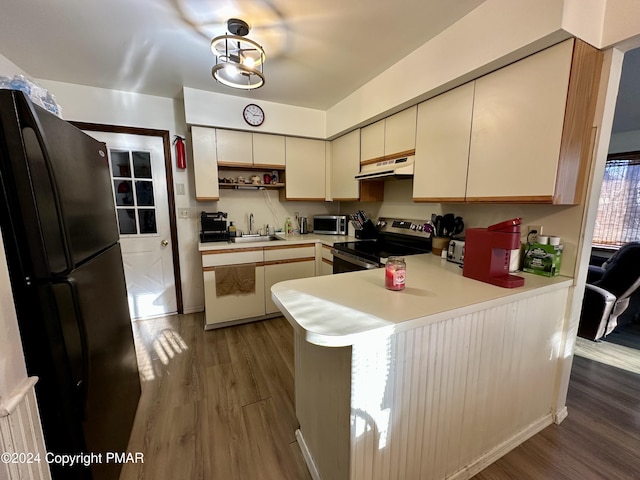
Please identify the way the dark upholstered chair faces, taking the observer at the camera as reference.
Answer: facing to the left of the viewer

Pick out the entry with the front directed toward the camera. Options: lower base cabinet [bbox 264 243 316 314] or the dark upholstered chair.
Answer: the lower base cabinet

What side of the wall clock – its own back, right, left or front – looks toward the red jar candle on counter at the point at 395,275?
front

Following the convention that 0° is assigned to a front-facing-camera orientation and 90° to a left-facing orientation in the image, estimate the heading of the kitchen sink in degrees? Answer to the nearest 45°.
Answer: approximately 0°

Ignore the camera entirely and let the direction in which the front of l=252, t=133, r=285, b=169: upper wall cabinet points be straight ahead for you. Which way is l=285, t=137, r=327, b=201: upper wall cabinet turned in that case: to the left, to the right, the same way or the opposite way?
the same way

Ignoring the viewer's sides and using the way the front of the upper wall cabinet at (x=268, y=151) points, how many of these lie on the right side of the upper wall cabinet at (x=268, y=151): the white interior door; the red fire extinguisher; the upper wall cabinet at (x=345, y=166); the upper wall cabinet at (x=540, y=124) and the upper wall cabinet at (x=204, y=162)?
3

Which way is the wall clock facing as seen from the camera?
toward the camera

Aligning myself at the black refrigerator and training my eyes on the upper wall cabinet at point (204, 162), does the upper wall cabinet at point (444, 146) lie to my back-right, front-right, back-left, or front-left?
front-right

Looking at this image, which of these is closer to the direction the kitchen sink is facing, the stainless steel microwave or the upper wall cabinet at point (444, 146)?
the upper wall cabinet

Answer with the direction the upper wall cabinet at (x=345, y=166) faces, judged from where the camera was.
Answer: facing the viewer and to the left of the viewer

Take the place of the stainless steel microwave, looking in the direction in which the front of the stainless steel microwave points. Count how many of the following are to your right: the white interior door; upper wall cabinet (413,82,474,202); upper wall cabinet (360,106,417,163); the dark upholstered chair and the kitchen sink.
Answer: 2

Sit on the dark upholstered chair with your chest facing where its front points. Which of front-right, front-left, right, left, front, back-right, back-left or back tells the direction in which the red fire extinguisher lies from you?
front-left

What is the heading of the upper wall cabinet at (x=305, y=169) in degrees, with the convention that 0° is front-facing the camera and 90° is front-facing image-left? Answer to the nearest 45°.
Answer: approximately 0°

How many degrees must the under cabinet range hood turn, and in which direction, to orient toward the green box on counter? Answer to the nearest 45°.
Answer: approximately 90° to its left
